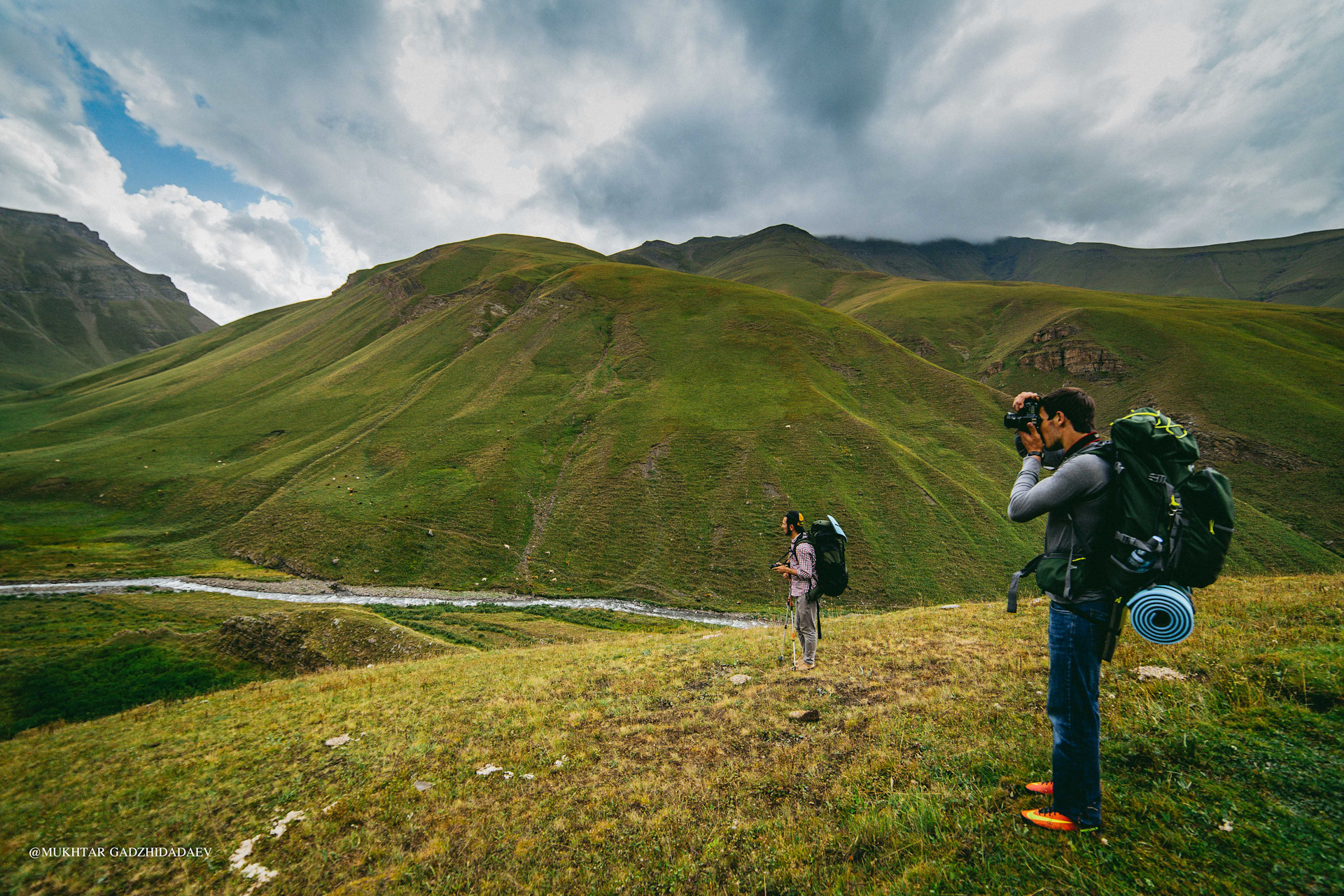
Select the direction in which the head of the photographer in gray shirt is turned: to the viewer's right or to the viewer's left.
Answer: to the viewer's left

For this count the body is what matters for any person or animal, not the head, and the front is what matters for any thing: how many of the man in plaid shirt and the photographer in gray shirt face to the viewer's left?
2

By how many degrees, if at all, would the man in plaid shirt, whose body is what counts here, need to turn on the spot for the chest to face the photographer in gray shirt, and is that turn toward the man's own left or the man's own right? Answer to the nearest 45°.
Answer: approximately 90° to the man's own left

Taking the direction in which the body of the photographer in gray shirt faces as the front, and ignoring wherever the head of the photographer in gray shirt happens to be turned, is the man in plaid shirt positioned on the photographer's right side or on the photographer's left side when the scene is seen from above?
on the photographer's right side

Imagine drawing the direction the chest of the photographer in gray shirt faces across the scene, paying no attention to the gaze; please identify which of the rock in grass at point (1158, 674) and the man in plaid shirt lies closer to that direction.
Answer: the man in plaid shirt

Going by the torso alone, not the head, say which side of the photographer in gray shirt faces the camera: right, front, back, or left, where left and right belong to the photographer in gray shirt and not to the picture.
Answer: left

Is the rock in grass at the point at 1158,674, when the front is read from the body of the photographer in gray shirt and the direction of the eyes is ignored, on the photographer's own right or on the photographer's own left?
on the photographer's own right

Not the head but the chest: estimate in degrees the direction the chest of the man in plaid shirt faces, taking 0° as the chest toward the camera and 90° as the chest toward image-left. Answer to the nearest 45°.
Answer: approximately 90°

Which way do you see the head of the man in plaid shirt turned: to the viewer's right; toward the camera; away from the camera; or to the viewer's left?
to the viewer's left
